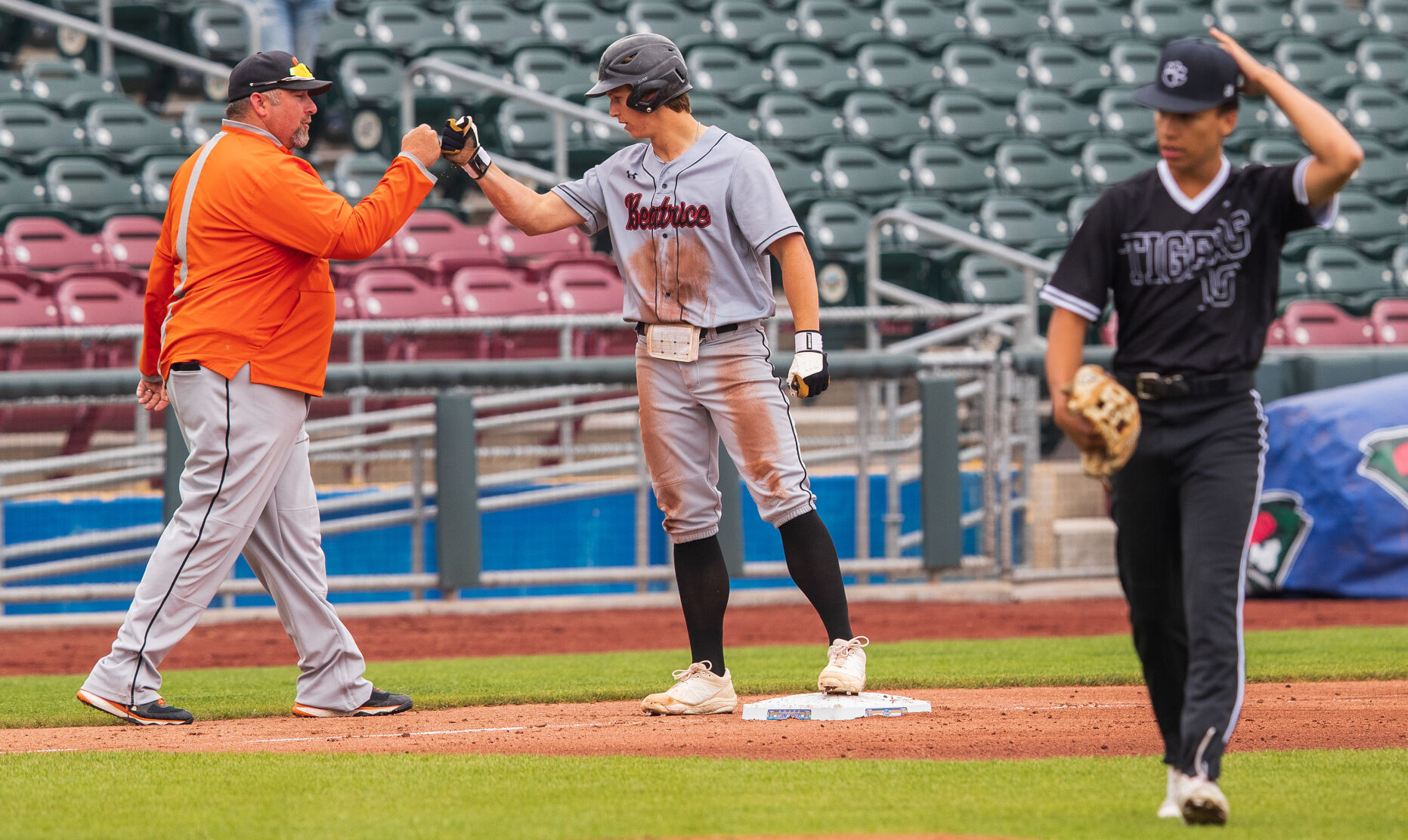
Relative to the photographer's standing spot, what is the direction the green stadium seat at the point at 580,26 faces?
facing the viewer and to the right of the viewer

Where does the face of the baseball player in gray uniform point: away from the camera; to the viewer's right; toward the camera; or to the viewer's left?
to the viewer's left

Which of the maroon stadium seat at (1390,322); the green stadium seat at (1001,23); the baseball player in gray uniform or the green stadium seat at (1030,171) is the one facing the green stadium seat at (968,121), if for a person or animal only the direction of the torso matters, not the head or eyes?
the green stadium seat at (1001,23)

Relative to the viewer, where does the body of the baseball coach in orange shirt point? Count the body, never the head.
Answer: to the viewer's right

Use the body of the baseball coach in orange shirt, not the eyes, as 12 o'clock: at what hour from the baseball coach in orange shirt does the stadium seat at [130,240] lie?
The stadium seat is roughly at 9 o'clock from the baseball coach in orange shirt.

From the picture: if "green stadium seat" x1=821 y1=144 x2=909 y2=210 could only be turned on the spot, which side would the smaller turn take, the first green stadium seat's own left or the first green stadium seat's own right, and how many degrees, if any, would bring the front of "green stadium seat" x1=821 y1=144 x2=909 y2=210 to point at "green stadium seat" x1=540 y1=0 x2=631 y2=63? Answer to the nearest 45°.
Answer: approximately 180°

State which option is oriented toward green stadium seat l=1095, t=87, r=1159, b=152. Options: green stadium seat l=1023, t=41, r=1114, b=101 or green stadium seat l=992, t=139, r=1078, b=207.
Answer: green stadium seat l=1023, t=41, r=1114, b=101

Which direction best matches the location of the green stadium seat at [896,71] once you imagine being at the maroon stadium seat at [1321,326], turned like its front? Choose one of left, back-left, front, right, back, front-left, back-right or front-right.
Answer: back

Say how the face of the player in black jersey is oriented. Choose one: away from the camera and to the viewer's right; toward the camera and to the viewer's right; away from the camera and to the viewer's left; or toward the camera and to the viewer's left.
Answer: toward the camera and to the viewer's left

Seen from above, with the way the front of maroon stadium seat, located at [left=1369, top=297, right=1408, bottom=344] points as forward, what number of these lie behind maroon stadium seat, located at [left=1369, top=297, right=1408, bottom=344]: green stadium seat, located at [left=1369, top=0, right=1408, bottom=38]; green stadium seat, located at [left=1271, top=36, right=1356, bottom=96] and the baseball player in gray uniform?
2

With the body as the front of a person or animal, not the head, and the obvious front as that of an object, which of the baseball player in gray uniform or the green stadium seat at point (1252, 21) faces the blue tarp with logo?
the green stadium seat

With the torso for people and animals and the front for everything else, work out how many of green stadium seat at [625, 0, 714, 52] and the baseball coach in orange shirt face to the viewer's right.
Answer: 1

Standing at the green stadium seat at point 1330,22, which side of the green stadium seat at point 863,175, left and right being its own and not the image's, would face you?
left

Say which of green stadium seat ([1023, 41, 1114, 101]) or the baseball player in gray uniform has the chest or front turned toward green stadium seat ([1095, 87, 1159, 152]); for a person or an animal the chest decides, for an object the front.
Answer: green stadium seat ([1023, 41, 1114, 101])

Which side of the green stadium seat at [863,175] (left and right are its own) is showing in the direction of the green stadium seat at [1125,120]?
left

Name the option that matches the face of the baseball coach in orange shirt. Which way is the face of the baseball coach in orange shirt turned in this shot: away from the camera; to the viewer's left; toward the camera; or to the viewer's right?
to the viewer's right

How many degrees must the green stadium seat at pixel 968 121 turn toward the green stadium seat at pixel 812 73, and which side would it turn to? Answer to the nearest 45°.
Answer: approximately 135° to its right

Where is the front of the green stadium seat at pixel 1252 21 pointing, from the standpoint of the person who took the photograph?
facing the viewer

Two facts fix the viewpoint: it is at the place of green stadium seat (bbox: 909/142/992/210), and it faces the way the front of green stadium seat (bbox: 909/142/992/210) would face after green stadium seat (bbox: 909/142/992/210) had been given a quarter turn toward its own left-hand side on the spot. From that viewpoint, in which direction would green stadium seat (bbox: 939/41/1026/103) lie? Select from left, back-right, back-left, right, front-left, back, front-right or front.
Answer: front-left
